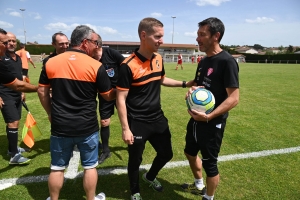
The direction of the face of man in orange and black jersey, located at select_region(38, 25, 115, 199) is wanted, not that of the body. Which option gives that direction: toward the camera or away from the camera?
away from the camera

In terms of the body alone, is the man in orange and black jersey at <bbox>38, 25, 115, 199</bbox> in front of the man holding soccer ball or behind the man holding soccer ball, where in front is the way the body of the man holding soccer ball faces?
in front

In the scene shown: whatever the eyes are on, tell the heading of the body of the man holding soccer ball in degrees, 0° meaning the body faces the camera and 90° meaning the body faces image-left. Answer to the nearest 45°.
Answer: approximately 45°

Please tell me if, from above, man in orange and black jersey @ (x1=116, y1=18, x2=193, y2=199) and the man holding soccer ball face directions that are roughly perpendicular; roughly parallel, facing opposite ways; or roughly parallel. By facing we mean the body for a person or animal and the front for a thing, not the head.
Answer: roughly perpendicular

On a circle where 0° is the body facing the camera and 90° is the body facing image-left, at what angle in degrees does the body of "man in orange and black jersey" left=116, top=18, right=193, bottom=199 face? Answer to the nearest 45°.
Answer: approximately 315°

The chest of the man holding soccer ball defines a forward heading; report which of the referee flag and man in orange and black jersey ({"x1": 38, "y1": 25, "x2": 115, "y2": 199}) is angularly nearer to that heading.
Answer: the man in orange and black jersey

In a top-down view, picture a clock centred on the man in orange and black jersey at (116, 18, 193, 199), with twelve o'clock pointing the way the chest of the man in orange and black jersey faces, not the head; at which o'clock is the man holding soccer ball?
The man holding soccer ball is roughly at 11 o'clock from the man in orange and black jersey.

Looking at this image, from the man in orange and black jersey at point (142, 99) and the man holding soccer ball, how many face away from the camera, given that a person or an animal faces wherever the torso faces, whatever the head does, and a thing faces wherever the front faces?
0
